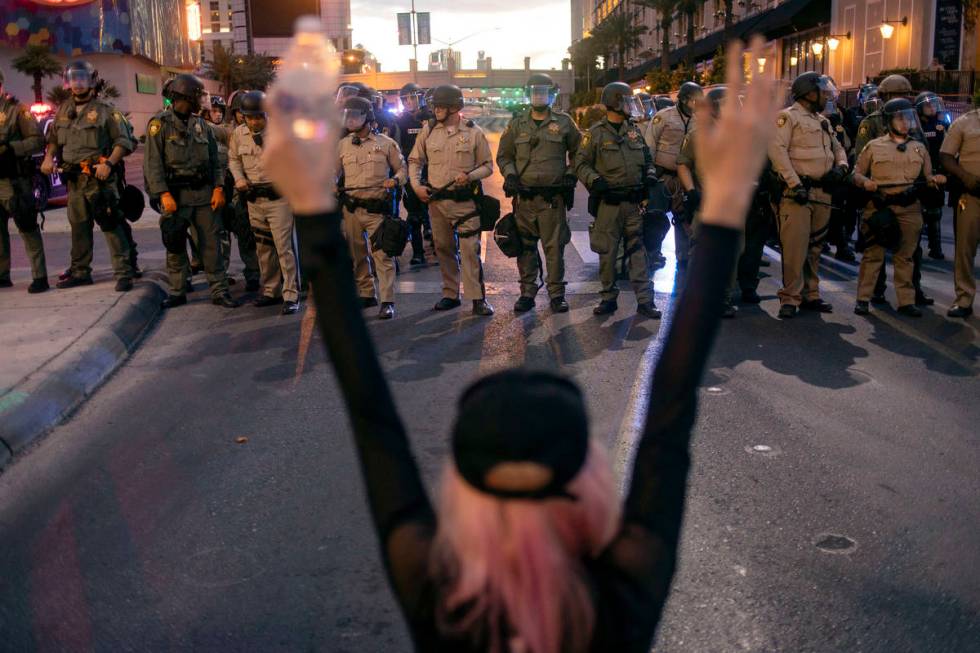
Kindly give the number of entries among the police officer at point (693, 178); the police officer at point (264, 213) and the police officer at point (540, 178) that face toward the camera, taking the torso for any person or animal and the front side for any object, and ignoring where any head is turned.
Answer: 3

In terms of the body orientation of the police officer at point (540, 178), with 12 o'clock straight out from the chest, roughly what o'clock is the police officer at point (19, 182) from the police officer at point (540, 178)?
the police officer at point (19, 182) is roughly at 3 o'clock from the police officer at point (540, 178).

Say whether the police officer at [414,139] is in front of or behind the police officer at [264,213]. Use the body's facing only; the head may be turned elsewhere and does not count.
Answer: behind

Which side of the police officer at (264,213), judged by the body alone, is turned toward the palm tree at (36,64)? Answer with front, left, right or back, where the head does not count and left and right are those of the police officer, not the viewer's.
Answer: back

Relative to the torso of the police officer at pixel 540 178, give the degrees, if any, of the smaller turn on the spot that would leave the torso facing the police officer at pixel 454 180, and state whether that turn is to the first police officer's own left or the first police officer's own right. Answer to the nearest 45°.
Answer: approximately 90° to the first police officer's own right

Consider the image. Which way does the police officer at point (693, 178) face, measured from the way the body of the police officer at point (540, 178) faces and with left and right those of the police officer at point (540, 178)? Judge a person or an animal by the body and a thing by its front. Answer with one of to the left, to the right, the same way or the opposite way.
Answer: the same way

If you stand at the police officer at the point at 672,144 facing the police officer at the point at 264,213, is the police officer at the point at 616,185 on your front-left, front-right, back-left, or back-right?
front-left

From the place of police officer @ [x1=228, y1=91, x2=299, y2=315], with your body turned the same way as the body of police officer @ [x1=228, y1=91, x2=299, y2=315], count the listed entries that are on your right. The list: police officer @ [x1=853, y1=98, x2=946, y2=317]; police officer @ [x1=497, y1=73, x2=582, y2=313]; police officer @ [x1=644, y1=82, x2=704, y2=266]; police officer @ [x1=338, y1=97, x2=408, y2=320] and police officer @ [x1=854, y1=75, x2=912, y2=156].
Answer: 0

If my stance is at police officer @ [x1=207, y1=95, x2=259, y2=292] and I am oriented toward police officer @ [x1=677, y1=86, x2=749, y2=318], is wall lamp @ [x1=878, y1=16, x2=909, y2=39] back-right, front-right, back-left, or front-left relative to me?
front-left

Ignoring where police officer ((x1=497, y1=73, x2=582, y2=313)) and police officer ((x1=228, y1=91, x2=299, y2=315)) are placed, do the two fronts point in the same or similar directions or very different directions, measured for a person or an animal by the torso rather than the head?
same or similar directions

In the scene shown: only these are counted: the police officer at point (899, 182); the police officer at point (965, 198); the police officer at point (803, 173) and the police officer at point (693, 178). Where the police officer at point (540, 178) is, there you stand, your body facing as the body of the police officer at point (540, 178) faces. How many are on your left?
4

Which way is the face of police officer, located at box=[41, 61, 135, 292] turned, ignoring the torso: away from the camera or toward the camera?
toward the camera

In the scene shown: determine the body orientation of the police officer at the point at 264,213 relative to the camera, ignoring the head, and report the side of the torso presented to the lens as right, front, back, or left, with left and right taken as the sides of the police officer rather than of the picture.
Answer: front

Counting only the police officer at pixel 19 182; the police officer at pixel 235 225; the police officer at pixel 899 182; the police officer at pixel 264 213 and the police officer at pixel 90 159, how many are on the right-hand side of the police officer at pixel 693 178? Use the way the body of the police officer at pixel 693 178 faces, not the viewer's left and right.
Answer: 4

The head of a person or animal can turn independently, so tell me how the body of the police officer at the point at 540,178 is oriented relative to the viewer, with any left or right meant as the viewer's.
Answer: facing the viewer
